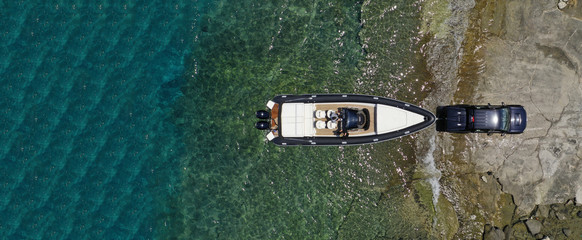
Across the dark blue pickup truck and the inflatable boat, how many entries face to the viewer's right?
2

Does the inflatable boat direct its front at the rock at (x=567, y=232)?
yes

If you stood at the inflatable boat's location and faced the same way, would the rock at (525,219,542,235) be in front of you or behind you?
in front

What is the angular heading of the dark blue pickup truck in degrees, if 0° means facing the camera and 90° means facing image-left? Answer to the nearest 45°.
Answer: approximately 270°

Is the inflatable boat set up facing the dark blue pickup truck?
yes

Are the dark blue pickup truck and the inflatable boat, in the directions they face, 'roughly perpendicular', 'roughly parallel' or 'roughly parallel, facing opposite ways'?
roughly parallel

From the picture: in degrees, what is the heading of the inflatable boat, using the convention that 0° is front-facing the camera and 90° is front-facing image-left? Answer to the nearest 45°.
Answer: approximately 270°

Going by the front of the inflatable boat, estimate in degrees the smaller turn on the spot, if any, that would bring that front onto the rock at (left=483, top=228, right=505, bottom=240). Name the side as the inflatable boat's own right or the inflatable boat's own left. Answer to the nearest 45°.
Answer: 0° — it already faces it
